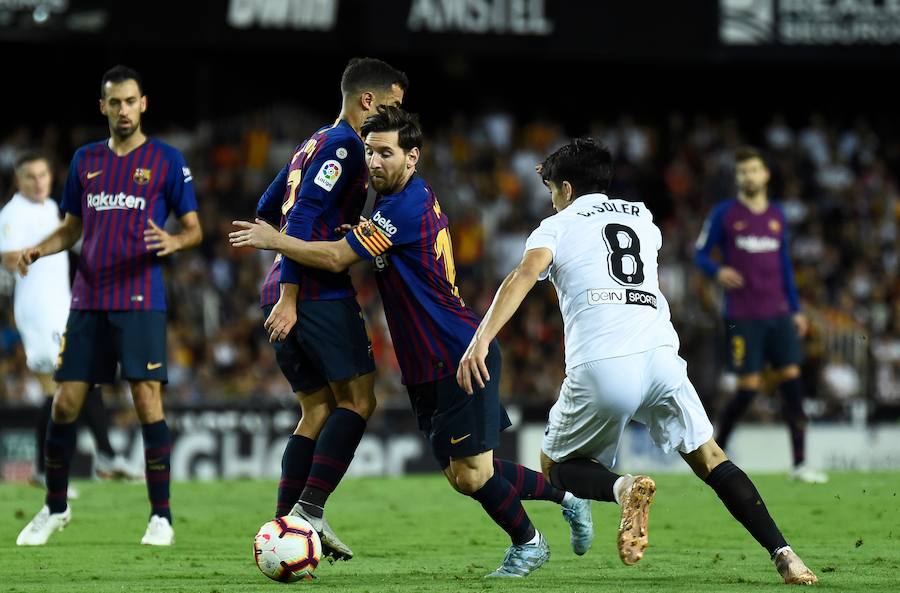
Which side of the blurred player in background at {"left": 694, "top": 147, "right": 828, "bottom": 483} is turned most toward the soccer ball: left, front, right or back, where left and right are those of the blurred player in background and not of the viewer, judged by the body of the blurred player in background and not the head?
front

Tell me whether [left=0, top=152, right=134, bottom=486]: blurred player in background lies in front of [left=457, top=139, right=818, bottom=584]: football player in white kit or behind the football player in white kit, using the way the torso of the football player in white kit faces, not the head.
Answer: in front

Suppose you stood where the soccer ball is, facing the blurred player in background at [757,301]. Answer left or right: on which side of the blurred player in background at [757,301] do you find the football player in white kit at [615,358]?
right

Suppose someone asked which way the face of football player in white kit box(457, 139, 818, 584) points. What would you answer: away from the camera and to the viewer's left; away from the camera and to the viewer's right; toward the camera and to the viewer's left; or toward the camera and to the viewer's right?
away from the camera and to the viewer's left

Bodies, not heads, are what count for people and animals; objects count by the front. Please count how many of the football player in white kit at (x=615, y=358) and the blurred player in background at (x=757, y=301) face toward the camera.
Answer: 1

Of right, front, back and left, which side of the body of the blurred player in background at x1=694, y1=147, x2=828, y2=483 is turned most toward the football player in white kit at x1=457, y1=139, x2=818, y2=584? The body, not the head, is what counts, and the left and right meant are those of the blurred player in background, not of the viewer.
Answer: front

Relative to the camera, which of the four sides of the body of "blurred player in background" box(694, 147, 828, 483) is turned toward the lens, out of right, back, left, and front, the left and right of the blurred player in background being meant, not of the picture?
front

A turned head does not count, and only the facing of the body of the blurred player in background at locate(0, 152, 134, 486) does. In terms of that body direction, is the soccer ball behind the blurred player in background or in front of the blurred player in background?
in front

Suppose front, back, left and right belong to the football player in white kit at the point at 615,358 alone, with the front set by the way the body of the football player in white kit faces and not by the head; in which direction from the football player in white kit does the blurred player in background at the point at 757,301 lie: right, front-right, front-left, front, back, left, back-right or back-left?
front-right

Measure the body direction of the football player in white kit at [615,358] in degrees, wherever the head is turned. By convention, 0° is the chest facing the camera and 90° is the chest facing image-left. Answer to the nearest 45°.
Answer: approximately 135°

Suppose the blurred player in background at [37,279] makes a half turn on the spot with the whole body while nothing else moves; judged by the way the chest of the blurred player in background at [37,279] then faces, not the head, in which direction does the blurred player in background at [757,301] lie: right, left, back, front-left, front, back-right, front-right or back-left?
back-right

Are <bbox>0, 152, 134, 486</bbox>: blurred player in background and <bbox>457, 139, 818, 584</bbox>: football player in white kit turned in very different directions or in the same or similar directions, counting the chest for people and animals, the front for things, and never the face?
very different directions

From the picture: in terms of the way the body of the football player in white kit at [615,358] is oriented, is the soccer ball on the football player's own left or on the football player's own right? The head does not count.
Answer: on the football player's own left

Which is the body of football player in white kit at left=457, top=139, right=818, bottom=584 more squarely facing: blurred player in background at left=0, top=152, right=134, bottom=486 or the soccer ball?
the blurred player in background

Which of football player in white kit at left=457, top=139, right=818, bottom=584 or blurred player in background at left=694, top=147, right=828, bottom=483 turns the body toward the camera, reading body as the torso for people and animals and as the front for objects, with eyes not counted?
the blurred player in background

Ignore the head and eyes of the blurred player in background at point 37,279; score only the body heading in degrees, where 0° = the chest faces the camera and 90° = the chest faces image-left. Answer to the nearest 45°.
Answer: approximately 315°
